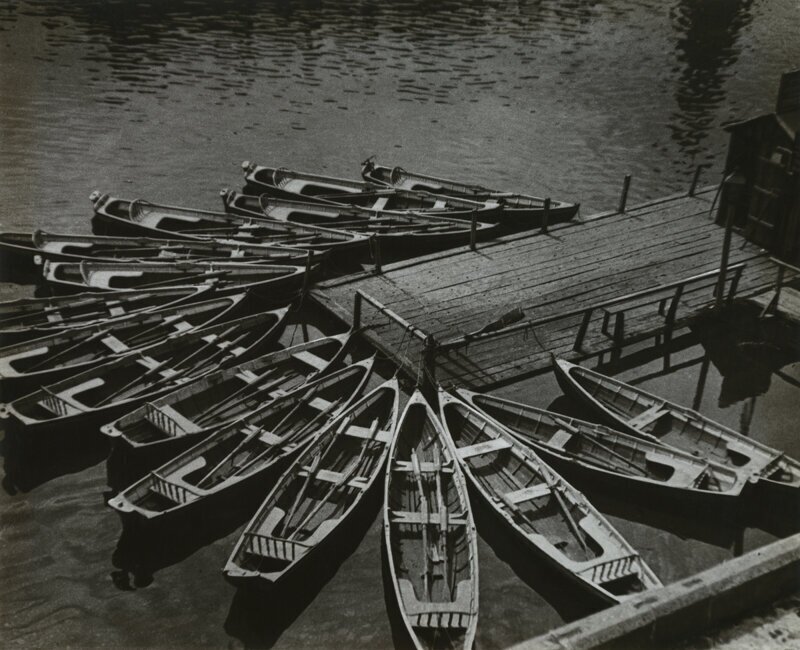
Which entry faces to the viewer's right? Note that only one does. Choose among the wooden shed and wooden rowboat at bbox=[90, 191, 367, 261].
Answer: the wooden rowboat

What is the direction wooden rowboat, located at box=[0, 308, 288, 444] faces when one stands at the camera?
facing away from the viewer and to the right of the viewer

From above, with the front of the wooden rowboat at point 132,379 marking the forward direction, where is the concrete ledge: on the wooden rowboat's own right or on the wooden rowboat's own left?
on the wooden rowboat's own right

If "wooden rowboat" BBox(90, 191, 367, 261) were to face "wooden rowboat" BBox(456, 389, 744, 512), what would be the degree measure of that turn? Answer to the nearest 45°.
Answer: approximately 45° to its right

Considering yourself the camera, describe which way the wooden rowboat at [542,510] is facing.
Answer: facing away from the viewer and to the left of the viewer

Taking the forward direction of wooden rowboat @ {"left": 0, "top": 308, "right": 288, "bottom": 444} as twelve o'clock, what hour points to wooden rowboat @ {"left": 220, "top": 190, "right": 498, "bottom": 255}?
wooden rowboat @ {"left": 220, "top": 190, "right": 498, "bottom": 255} is roughly at 12 o'clock from wooden rowboat @ {"left": 0, "top": 308, "right": 288, "bottom": 444}.

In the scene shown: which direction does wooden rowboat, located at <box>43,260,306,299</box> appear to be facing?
to the viewer's right

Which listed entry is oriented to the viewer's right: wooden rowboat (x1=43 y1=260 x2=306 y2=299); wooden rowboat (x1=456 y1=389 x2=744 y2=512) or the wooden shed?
wooden rowboat (x1=43 y1=260 x2=306 y2=299)

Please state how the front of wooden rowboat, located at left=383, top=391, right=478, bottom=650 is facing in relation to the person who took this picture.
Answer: facing away from the viewer

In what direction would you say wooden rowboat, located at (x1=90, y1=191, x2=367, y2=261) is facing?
to the viewer's right

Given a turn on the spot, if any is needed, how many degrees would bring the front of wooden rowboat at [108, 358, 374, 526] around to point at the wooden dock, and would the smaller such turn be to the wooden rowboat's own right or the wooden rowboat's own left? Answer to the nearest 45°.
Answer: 0° — it already faces it

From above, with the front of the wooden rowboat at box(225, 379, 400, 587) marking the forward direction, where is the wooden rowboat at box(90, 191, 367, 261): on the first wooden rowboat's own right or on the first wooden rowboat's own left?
on the first wooden rowboat's own left

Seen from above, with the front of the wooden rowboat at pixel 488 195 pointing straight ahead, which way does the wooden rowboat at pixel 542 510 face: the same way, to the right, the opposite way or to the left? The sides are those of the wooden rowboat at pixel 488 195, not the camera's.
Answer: the opposite way

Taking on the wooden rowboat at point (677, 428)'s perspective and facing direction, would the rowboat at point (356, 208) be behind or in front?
in front

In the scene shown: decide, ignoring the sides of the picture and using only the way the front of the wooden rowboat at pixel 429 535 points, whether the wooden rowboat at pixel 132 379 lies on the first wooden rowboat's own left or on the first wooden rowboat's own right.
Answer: on the first wooden rowboat's own left

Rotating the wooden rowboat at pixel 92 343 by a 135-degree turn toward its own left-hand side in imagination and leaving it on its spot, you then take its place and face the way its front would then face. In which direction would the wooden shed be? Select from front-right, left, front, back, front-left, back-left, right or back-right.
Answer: back

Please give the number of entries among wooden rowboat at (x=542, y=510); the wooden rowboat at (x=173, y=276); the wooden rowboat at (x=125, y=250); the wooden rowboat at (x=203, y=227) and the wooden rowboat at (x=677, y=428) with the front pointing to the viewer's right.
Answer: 3
